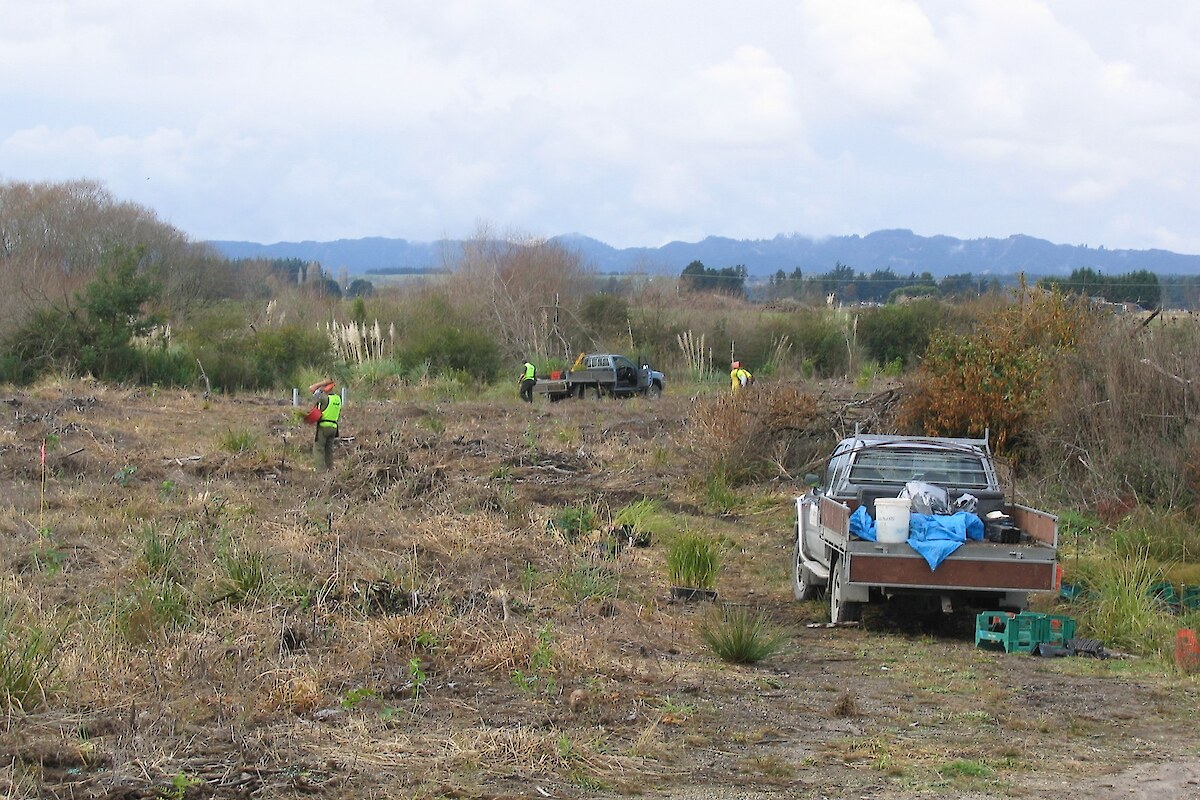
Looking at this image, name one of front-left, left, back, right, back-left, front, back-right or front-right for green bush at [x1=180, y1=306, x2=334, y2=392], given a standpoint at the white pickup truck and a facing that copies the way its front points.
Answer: front-left

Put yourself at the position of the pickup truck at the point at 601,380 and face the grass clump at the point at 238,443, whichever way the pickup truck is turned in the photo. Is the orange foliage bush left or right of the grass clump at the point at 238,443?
left

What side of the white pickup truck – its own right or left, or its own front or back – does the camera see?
back

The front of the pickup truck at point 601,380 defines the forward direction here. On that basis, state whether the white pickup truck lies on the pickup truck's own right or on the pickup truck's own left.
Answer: on the pickup truck's own right

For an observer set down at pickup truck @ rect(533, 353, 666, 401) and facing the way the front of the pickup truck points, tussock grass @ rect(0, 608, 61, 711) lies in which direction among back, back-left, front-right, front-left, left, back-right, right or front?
back-right

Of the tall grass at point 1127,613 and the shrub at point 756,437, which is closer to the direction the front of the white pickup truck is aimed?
the shrub

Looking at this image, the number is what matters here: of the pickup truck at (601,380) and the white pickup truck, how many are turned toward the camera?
0

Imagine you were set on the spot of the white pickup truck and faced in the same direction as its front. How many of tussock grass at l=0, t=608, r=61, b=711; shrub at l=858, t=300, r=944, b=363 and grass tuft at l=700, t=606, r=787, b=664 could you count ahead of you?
1

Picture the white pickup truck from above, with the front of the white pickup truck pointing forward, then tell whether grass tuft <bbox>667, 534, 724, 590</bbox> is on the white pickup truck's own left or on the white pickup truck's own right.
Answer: on the white pickup truck's own left

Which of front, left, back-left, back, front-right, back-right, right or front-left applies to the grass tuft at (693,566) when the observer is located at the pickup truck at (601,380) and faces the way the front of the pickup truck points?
back-right

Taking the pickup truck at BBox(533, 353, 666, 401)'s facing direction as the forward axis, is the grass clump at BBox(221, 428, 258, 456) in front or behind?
behind

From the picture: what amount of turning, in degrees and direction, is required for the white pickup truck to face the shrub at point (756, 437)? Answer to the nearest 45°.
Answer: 0° — it already faces it

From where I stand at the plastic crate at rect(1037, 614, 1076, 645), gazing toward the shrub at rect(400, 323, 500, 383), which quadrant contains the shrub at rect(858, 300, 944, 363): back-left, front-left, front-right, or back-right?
front-right

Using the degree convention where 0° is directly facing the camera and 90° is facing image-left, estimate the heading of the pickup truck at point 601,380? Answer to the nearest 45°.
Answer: approximately 225°
